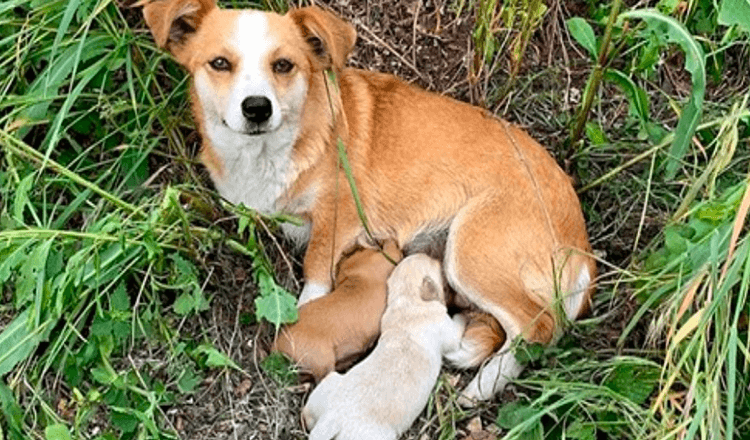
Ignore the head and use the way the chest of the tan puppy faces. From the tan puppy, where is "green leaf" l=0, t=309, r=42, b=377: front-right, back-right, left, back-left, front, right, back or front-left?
back-left

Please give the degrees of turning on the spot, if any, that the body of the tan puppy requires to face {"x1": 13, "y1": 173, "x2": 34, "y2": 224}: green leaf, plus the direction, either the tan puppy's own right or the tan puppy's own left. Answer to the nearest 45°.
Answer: approximately 135° to the tan puppy's own left

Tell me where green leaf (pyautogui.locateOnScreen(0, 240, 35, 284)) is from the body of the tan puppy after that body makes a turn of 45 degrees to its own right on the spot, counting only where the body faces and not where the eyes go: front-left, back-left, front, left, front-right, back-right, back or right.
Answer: back

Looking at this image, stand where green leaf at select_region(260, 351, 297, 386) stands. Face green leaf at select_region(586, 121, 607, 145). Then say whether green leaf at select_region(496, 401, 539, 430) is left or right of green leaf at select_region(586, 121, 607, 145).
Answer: right

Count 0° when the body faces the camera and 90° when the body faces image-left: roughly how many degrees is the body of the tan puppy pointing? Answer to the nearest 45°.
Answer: approximately 225°

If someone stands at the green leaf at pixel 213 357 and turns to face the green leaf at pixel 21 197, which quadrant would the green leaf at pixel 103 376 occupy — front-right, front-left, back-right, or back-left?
front-left

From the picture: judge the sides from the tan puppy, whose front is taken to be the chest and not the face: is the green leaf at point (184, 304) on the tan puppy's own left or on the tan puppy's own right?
on the tan puppy's own left

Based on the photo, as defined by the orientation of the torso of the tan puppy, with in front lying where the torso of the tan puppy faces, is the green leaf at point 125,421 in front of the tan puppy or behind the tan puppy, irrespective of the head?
behind

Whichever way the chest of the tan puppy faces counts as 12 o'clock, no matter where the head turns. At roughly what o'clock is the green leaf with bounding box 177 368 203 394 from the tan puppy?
The green leaf is roughly at 7 o'clock from the tan puppy.

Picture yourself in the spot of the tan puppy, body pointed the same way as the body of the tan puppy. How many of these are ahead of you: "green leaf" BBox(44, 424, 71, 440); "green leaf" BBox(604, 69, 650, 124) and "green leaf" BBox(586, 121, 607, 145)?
2

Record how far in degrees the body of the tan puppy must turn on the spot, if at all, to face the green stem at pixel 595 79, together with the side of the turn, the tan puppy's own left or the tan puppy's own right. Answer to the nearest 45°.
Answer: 0° — it already faces it

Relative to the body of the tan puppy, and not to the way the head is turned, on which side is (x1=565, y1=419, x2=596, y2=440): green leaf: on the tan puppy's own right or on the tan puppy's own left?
on the tan puppy's own right

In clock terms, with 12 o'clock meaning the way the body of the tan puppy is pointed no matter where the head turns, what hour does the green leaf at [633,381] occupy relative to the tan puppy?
The green leaf is roughly at 2 o'clock from the tan puppy.

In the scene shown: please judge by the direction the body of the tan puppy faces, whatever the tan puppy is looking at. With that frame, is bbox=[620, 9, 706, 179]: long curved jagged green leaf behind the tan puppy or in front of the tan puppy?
in front

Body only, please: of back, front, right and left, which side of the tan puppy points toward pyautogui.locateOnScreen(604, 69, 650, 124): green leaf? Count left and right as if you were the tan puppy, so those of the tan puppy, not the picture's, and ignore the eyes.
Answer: front

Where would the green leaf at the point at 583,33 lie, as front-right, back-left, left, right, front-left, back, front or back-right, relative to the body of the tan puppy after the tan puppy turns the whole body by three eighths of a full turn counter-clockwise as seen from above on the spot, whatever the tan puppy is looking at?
back-right

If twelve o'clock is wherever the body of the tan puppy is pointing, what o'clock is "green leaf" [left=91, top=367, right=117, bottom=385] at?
The green leaf is roughly at 7 o'clock from the tan puppy.

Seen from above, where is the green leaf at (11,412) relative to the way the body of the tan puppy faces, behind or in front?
behind

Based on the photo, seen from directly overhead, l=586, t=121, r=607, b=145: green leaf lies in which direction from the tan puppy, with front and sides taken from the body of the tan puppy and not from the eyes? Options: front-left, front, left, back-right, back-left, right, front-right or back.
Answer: front
